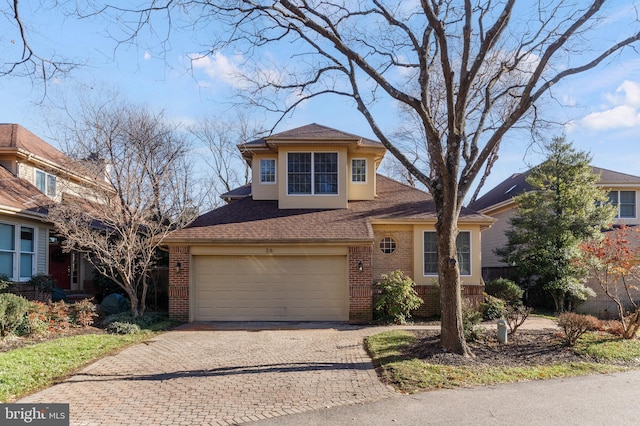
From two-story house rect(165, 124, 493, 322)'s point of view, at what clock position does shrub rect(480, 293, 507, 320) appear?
The shrub is roughly at 9 o'clock from the two-story house.

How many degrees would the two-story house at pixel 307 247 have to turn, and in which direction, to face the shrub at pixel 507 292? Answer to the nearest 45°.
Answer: approximately 90° to its left

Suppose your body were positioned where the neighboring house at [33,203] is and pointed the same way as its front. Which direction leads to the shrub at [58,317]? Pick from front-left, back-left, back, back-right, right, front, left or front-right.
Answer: front-right

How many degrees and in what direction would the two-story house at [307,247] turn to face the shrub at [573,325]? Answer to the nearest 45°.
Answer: approximately 45° to its left

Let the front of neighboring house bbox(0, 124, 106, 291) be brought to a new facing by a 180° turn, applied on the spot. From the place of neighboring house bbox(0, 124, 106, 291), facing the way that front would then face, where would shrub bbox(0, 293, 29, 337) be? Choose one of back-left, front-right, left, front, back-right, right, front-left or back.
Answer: back-left

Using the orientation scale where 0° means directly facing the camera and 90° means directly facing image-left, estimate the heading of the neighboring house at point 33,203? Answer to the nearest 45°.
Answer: approximately 315°

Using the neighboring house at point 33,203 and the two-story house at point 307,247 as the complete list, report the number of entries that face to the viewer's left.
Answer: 0

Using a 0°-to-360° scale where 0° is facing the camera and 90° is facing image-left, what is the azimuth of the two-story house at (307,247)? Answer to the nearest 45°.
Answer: approximately 0°
